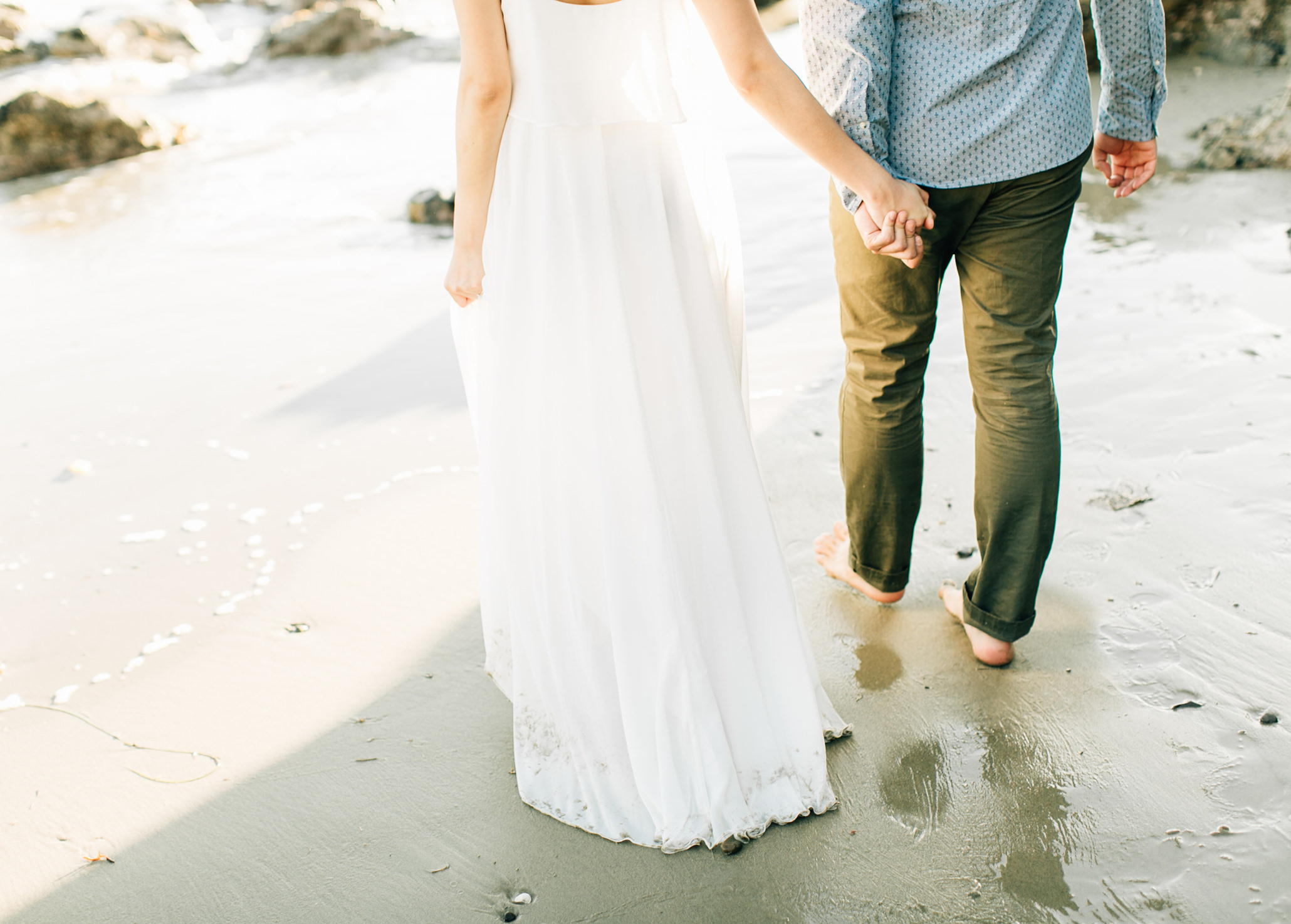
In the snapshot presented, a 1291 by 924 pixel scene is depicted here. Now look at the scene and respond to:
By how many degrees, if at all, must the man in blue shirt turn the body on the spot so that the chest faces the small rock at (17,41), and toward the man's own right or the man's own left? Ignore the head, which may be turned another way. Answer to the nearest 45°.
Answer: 0° — they already face it

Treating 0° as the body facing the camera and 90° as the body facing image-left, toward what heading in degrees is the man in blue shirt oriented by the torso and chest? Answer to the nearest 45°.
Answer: approximately 135°

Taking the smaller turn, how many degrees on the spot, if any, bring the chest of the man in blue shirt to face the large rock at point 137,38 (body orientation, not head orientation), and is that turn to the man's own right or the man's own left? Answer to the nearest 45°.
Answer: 0° — they already face it

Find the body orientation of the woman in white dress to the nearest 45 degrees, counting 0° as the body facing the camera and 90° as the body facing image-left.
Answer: approximately 180°

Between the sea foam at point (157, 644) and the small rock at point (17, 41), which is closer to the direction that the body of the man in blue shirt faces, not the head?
the small rock
